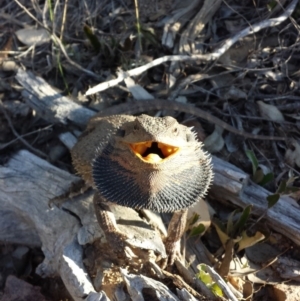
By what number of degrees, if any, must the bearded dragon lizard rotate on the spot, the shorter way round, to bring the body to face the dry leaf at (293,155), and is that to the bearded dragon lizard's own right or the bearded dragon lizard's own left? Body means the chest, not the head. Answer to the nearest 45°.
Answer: approximately 135° to the bearded dragon lizard's own left

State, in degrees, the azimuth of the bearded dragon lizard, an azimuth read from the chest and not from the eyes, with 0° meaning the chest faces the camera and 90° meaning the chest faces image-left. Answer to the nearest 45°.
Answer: approximately 0°

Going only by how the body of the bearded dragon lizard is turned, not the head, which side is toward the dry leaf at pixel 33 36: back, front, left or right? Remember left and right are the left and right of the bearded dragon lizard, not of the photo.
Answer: back

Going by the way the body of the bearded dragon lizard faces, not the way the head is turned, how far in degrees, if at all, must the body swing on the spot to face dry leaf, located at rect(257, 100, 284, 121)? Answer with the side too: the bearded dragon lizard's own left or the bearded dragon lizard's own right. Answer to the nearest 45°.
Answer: approximately 135° to the bearded dragon lizard's own left

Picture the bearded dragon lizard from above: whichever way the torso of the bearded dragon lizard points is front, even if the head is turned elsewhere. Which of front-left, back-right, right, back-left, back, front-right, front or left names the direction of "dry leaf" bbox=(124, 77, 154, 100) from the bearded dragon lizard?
back

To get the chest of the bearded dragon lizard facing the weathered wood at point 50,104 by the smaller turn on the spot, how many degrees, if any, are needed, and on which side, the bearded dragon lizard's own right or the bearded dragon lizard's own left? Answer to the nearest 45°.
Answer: approximately 135° to the bearded dragon lizard's own right

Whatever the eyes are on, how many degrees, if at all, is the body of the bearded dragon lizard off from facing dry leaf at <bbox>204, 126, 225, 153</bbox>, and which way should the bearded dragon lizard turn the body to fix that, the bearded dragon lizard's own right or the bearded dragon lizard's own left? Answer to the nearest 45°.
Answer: approximately 135° to the bearded dragon lizard's own left

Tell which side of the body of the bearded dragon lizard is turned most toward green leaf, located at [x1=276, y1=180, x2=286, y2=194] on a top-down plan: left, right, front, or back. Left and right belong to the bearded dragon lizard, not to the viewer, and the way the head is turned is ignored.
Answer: left

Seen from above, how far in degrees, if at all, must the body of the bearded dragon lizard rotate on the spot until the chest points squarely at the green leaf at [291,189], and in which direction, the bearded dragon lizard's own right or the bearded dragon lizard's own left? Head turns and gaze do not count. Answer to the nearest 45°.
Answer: approximately 90° to the bearded dragon lizard's own left
